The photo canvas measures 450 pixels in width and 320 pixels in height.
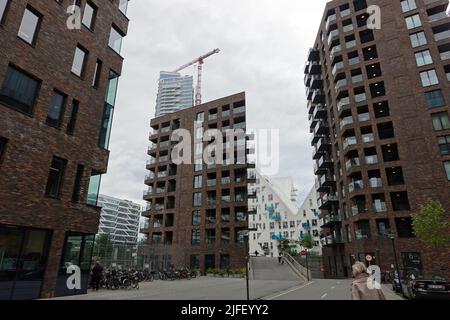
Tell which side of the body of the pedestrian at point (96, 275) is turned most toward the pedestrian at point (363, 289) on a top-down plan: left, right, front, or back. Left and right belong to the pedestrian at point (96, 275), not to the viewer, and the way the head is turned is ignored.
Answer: back

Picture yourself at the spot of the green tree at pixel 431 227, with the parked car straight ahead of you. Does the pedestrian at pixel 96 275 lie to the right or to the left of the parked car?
right

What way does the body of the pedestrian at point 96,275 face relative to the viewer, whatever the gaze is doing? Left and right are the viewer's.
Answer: facing away from the viewer

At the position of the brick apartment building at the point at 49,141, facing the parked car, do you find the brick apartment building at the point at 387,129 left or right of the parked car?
left

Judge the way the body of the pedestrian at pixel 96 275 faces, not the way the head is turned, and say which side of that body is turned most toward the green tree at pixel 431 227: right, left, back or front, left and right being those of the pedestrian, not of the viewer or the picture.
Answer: right

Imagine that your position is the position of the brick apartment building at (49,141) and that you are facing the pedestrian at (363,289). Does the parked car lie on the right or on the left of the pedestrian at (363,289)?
left

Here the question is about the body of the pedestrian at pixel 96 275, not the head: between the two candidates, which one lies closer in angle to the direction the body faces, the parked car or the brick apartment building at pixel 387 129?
the brick apartment building
